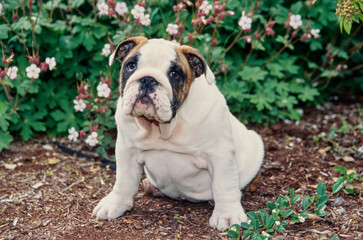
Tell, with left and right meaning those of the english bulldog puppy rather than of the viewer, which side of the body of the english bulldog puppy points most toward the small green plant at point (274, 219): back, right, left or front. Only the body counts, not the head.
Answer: left

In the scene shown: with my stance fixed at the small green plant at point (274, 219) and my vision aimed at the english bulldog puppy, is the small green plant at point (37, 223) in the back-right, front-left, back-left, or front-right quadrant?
front-left

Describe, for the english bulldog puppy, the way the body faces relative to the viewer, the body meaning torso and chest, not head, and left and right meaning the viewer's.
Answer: facing the viewer and to the left of the viewer

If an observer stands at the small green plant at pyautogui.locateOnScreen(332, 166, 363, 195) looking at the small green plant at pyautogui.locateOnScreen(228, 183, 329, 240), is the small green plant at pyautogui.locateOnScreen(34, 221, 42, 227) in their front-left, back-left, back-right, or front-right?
front-right

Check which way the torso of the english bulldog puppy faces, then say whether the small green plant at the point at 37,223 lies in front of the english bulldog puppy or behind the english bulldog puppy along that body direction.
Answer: in front

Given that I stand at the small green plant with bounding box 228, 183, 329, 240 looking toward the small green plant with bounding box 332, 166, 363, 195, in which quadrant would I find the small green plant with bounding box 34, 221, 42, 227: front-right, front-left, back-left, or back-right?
back-left

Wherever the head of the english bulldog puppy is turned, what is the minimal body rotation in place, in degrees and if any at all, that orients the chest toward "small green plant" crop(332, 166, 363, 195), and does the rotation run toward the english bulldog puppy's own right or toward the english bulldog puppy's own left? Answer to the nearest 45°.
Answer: approximately 135° to the english bulldog puppy's own left

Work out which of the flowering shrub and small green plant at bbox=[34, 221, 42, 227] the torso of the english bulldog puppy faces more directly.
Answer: the small green plant
